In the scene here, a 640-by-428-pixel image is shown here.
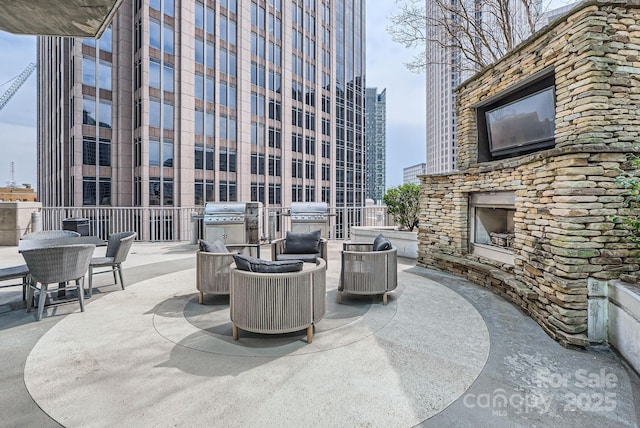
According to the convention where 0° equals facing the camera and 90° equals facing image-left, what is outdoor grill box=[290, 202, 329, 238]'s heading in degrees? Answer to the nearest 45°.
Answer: approximately 0°

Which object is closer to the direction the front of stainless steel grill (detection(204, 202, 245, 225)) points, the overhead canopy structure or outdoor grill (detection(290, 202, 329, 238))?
the overhead canopy structure

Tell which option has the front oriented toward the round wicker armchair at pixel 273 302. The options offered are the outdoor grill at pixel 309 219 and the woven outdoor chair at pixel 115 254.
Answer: the outdoor grill

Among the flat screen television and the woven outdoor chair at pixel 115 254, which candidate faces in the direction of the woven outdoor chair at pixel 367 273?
the flat screen television

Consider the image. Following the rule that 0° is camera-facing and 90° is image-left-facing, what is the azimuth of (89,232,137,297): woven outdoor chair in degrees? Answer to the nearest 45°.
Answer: approximately 90°

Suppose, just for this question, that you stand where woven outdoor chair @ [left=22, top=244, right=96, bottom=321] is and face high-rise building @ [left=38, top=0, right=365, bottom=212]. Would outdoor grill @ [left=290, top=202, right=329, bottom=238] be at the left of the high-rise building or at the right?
right

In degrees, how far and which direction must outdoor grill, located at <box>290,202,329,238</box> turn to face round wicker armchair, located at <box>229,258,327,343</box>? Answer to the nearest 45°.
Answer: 0° — it already faces it

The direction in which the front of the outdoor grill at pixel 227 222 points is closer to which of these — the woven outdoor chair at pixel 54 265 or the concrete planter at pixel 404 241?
the woven outdoor chair

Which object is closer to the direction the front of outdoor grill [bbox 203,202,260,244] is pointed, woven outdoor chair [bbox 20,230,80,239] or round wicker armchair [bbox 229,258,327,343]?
the round wicker armchair

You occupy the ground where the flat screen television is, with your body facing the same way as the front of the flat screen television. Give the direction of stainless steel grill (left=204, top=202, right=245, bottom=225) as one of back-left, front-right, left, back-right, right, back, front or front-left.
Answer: front-right

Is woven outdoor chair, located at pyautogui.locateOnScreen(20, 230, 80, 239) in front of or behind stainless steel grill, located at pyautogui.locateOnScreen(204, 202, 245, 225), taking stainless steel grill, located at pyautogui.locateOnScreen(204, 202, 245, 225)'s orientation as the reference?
in front

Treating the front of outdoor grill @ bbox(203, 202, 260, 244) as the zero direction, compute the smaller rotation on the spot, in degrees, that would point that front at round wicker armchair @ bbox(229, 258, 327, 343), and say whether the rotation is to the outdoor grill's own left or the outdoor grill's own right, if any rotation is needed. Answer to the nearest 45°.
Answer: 0° — it already faces it
